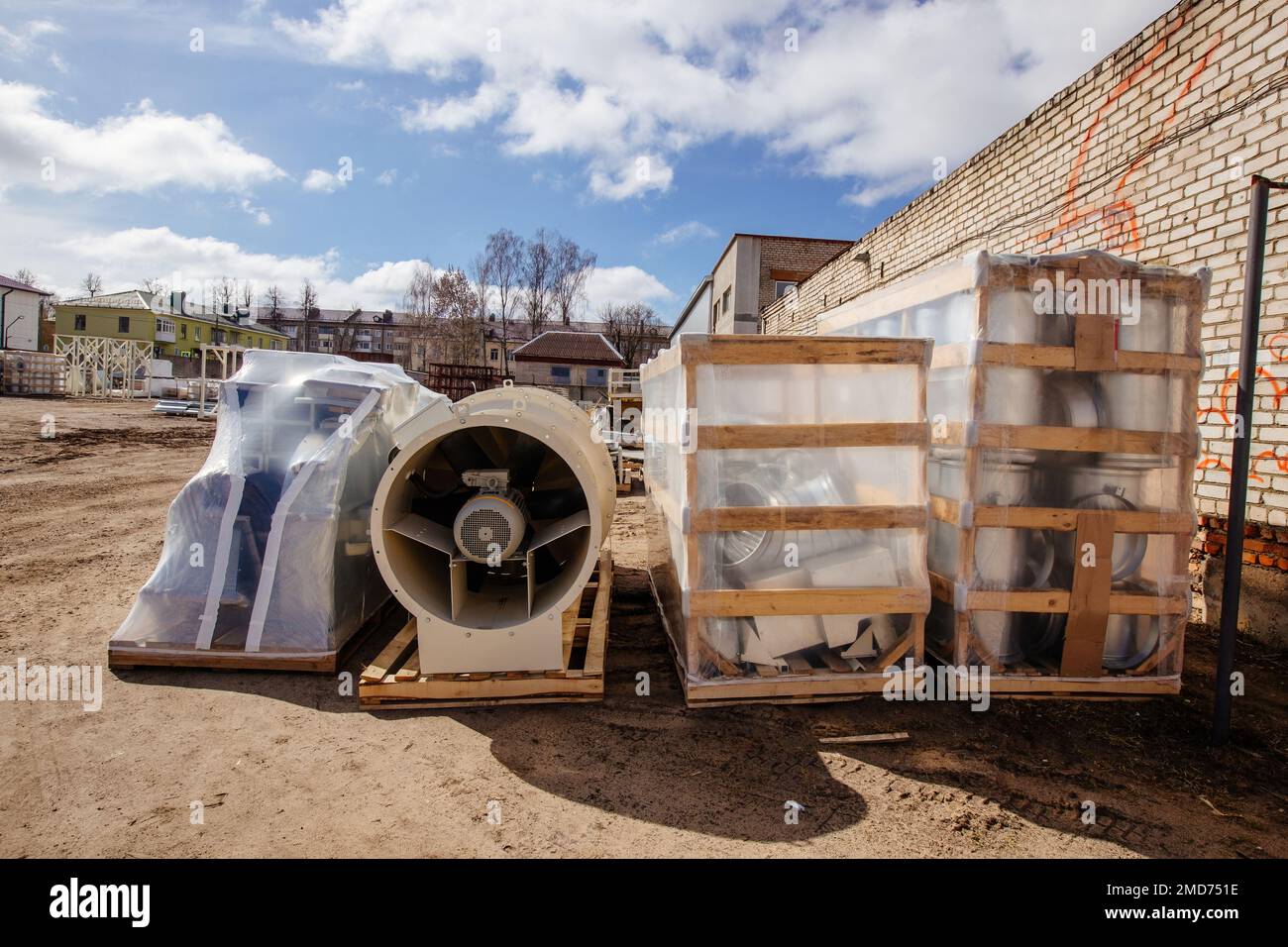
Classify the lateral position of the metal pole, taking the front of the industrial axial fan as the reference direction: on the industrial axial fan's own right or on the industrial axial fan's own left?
on the industrial axial fan's own left

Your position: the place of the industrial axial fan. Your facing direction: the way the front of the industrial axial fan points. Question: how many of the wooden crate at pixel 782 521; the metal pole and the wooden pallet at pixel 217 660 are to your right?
1

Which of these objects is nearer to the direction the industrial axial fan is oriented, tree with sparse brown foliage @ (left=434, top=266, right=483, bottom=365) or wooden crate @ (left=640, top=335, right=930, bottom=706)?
the wooden crate

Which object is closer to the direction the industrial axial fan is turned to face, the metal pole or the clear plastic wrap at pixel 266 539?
the metal pole

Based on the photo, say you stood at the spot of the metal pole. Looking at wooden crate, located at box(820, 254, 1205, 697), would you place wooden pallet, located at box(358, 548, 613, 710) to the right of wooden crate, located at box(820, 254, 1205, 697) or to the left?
left

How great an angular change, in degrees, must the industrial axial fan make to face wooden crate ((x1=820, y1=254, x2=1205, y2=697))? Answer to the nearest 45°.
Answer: approximately 90° to its left

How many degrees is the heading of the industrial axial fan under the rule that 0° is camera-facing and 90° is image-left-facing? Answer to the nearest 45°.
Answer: approximately 0°

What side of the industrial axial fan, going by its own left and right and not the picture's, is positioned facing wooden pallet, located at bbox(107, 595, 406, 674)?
right

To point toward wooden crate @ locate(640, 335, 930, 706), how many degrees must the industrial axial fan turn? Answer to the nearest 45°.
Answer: approximately 45° to its left

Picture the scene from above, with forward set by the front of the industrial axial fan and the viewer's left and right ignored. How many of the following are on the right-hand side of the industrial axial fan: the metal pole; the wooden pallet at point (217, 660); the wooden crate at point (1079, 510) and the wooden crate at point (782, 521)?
1

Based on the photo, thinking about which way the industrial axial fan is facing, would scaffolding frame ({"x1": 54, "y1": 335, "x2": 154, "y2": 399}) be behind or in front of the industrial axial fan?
behind

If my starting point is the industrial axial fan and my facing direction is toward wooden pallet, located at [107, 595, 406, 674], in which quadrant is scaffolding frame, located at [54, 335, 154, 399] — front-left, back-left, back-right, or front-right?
front-right

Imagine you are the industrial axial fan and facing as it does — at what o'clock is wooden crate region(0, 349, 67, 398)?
The wooden crate is roughly at 5 o'clock from the industrial axial fan.

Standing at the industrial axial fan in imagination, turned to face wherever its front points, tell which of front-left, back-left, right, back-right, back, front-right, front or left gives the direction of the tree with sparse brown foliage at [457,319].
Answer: back

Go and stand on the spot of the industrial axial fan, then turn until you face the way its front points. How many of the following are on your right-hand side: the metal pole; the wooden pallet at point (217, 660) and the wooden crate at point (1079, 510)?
1
